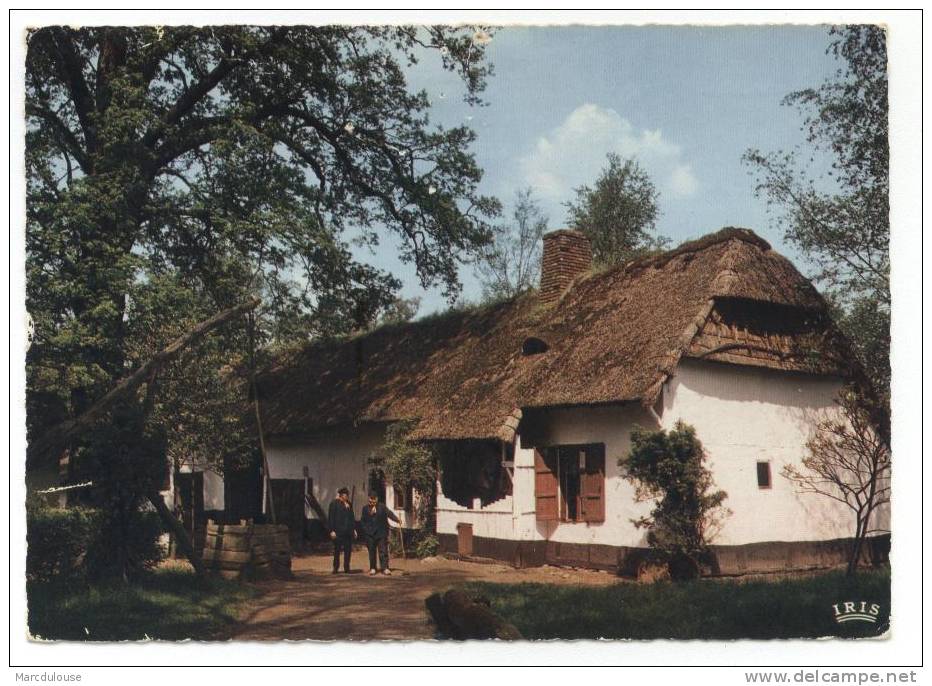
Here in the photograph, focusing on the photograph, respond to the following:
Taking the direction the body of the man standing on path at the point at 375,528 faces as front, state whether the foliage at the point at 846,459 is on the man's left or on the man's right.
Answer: on the man's left

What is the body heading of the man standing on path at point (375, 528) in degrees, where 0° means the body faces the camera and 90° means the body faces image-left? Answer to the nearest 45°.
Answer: approximately 0°

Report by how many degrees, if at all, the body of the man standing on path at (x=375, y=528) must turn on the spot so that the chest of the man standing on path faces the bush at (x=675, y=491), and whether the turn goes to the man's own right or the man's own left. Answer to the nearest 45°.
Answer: approximately 45° to the man's own left

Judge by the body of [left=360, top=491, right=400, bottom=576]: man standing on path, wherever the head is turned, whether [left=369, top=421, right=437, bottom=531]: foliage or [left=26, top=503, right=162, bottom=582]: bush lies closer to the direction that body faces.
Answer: the bush

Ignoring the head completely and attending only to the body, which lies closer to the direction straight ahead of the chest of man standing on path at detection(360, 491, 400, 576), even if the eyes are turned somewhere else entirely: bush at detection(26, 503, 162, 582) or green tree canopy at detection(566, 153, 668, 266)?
the bush

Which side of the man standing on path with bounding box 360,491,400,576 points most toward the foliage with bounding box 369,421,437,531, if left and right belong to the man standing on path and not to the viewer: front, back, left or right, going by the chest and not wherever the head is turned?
back
